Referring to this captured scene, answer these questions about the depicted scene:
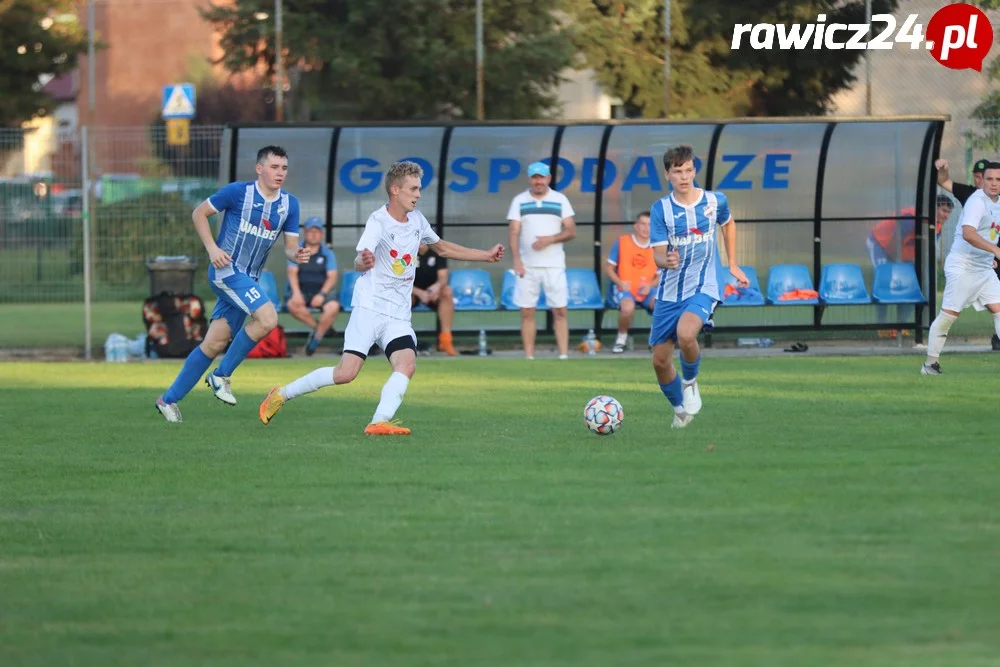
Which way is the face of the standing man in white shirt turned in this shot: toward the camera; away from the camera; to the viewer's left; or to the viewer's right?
toward the camera

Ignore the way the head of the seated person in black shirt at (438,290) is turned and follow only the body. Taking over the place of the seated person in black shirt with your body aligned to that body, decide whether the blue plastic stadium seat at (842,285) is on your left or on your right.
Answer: on your left

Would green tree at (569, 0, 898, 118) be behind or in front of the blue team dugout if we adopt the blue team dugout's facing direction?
behind

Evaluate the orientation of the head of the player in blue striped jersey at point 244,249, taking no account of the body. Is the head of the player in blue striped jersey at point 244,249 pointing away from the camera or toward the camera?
toward the camera

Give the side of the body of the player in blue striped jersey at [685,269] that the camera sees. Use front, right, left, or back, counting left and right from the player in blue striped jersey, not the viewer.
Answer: front

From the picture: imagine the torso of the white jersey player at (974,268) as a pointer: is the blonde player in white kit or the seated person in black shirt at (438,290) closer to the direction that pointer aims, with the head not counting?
the blonde player in white kit

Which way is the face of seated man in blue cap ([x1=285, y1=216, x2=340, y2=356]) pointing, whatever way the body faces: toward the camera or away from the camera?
toward the camera

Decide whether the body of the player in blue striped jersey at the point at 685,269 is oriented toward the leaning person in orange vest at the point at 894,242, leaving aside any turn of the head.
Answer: no

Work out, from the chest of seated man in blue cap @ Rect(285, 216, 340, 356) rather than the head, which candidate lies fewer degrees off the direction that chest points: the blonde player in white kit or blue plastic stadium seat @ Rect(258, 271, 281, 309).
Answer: the blonde player in white kit

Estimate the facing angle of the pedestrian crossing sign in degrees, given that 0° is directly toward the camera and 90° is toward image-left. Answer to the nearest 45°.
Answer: approximately 0°

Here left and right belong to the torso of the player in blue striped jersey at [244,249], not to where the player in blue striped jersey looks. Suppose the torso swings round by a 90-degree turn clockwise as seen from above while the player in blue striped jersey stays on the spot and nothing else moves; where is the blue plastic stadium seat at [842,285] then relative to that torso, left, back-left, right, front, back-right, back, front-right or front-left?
back

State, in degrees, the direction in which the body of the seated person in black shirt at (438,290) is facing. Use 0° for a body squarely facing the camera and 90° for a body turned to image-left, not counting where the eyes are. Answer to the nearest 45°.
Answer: approximately 0°

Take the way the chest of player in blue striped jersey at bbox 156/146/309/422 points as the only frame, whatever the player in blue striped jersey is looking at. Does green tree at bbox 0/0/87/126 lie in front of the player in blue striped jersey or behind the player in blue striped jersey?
behind

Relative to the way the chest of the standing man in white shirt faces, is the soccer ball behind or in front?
in front

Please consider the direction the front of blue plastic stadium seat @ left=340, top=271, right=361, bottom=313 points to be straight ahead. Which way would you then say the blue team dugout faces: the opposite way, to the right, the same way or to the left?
the same way
